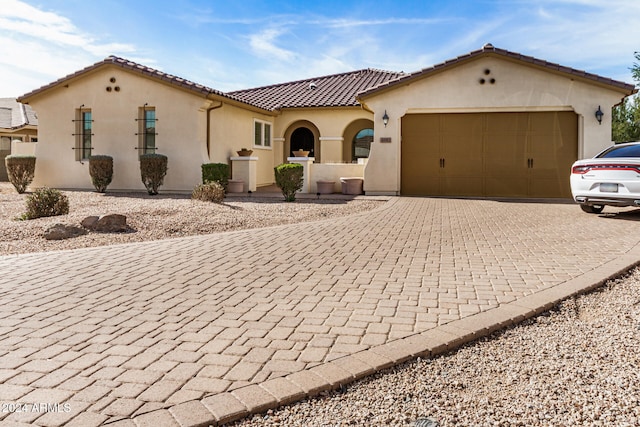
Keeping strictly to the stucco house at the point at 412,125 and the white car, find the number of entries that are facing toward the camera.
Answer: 1

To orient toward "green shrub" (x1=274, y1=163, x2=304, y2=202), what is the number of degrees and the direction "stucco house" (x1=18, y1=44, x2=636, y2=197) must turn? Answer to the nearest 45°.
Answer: approximately 45° to its right

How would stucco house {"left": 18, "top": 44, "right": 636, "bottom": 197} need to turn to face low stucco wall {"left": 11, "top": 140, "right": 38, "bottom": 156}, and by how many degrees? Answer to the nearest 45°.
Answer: approximately 90° to its right

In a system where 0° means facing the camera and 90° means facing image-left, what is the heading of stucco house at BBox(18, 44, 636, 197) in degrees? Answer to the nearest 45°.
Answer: approximately 0°

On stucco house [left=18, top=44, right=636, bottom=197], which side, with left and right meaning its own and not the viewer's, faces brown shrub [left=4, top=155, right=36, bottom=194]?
right

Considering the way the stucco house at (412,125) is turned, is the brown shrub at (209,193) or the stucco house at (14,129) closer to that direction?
the brown shrub

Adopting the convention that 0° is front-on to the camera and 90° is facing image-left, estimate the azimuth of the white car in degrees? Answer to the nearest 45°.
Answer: approximately 225°

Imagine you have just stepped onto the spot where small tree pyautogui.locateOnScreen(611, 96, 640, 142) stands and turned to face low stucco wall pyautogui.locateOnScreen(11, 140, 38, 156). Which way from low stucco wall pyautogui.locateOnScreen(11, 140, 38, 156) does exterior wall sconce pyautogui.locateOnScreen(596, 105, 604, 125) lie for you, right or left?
left

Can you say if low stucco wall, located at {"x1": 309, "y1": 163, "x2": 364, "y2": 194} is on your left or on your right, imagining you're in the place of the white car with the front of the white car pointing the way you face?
on your left
